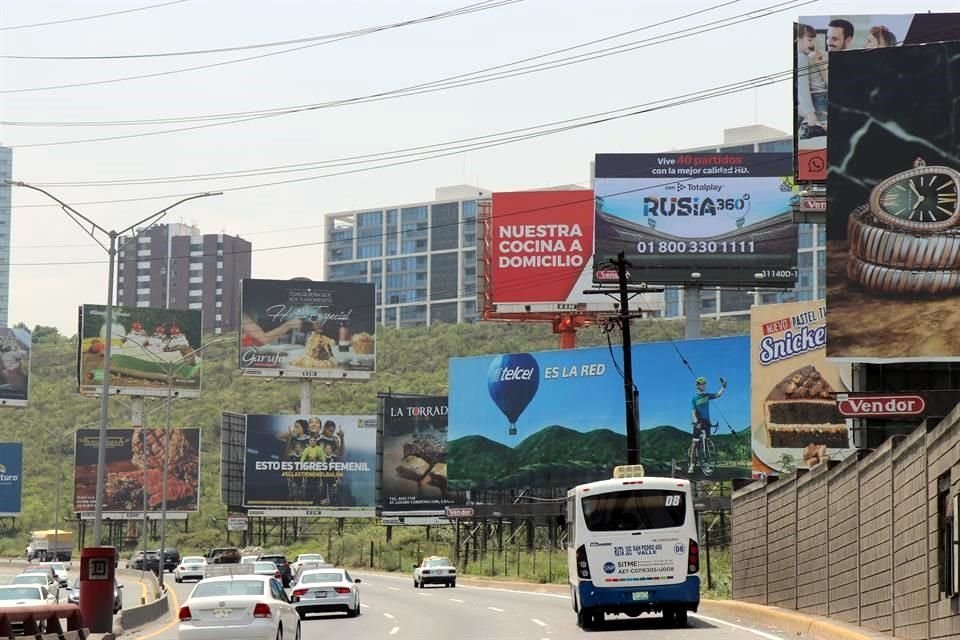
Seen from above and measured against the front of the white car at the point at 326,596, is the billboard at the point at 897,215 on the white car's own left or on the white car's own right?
on the white car's own right

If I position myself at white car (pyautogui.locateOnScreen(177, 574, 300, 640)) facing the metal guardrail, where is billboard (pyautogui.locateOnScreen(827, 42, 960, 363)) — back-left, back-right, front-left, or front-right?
back-right

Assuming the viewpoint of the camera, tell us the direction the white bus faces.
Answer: facing away from the viewer

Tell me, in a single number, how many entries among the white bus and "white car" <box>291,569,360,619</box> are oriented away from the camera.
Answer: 2

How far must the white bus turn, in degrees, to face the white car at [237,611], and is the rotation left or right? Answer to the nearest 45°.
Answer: approximately 135° to its left

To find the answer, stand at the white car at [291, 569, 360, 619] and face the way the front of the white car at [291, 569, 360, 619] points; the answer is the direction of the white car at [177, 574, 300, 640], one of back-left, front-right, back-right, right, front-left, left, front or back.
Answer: back

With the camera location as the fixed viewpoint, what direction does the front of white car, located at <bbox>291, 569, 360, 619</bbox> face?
facing away from the viewer
